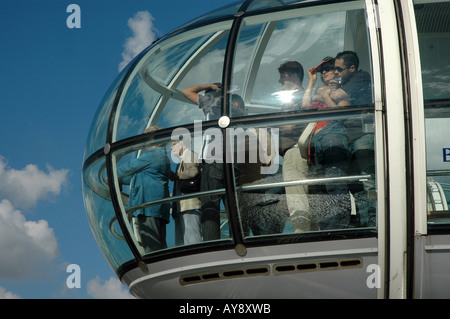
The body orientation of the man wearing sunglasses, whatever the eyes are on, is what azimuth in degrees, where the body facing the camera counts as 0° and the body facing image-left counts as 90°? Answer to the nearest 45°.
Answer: approximately 90°

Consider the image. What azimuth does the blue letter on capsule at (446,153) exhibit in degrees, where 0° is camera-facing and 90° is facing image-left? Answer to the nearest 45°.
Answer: approximately 0°

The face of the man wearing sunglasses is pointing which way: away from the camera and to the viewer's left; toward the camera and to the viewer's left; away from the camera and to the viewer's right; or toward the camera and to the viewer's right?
toward the camera and to the viewer's left

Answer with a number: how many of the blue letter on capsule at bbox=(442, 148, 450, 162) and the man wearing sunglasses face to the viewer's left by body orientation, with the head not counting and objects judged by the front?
1

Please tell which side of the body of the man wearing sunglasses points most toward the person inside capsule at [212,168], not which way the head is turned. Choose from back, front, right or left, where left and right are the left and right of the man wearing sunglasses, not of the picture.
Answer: front

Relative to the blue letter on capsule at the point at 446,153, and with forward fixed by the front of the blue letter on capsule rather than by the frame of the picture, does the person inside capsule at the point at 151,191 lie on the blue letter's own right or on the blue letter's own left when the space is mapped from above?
on the blue letter's own right
